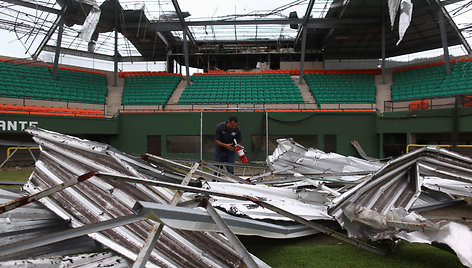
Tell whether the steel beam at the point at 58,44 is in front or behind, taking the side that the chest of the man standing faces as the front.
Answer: behind

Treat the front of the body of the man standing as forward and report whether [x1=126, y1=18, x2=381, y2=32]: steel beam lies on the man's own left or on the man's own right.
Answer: on the man's own left

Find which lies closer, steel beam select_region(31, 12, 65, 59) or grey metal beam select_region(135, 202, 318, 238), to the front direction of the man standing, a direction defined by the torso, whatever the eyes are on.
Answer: the grey metal beam

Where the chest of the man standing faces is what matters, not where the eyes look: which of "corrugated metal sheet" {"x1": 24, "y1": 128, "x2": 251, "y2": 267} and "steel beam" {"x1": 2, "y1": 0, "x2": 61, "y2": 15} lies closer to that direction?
the corrugated metal sheet

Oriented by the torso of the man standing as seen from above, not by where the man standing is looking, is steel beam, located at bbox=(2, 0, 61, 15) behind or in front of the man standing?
behind

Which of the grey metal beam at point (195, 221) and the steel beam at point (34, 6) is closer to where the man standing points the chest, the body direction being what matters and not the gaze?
the grey metal beam

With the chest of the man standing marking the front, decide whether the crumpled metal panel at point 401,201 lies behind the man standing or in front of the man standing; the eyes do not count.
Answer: in front

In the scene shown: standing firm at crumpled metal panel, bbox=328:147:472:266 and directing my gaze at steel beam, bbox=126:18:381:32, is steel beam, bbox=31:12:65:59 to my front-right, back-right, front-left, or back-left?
front-left

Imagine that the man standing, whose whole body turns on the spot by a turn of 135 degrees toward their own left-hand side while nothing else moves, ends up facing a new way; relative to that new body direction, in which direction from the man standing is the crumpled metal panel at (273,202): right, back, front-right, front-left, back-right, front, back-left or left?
back

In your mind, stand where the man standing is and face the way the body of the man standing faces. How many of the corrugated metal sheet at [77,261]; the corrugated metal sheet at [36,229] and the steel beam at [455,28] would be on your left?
1

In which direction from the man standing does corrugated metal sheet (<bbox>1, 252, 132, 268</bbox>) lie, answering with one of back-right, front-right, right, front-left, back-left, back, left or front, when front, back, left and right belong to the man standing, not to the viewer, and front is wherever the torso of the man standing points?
front-right

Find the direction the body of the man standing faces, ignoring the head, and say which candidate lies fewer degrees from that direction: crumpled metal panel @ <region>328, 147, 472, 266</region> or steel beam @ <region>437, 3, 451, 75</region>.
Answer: the crumpled metal panel

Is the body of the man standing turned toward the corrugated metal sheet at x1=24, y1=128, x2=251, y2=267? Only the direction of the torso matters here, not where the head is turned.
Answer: no

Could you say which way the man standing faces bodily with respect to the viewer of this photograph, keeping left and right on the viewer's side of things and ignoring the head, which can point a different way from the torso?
facing the viewer and to the right of the viewer
